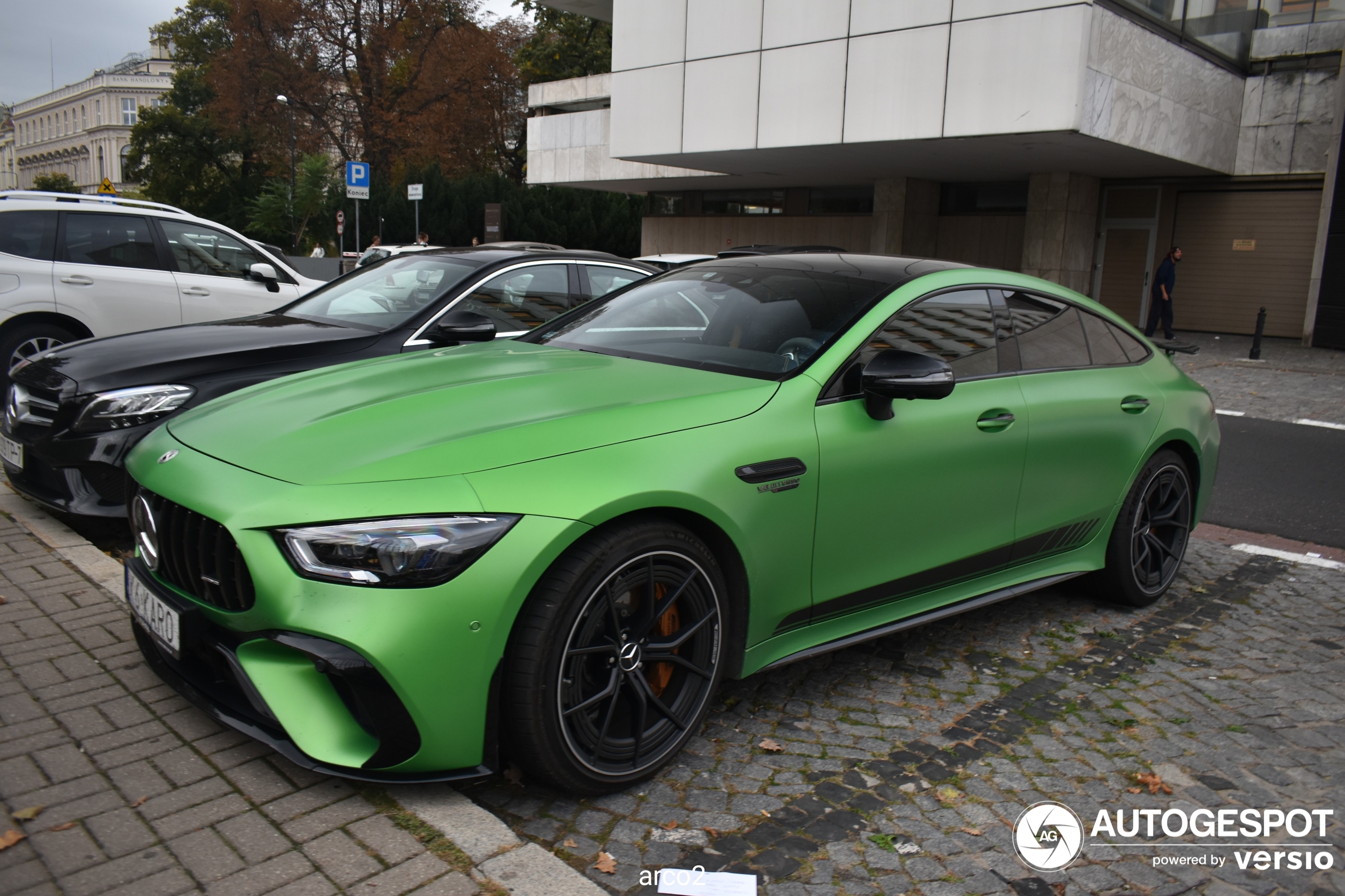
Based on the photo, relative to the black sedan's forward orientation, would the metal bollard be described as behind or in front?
behind

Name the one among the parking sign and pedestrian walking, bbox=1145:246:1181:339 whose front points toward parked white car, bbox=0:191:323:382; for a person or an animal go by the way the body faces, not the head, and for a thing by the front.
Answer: the parking sign

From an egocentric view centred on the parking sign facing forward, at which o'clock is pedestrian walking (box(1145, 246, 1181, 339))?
The pedestrian walking is roughly at 10 o'clock from the parking sign.

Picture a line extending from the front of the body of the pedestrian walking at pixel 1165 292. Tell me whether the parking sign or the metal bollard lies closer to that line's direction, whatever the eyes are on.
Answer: the metal bollard

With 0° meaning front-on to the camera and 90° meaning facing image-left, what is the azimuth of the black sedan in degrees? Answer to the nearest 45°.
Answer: approximately 45°

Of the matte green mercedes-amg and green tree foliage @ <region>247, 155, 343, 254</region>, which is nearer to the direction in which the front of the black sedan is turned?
the matte green mercedes-amg

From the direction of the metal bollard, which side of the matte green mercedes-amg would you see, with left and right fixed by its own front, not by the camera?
back

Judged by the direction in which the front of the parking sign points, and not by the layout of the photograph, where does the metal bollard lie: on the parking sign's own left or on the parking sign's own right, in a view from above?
on the parking sign's own left
